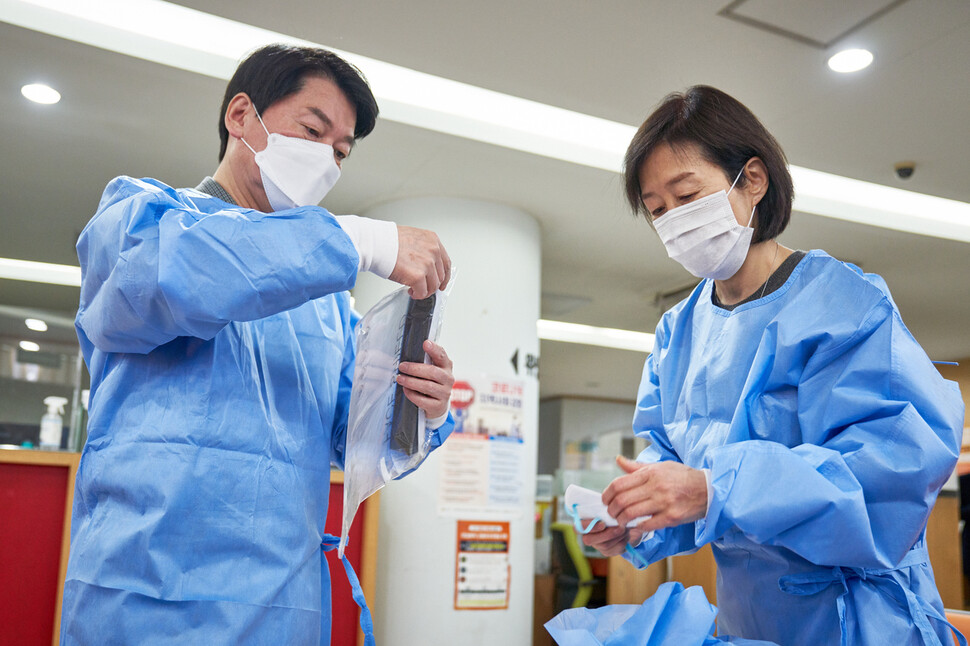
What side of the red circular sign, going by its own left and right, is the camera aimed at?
front

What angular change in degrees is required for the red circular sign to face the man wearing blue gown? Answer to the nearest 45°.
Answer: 0° — it already faces them

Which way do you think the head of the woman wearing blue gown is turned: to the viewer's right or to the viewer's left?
to the viewer's left

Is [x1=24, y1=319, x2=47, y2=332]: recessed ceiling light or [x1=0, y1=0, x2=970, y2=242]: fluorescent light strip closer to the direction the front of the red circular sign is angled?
the fluorescent light strip

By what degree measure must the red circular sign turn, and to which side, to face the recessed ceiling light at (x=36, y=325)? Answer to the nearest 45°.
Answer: approximately 135° to its right

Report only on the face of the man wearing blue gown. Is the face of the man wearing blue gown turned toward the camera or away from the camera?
toward the camera

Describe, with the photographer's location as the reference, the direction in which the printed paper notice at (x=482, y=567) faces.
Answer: facing the viewer

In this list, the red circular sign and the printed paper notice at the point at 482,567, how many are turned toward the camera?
2

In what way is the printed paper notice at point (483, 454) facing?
toward the camera

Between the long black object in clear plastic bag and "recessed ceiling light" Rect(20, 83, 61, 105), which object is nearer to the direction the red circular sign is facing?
the long black object in clear plastic bag

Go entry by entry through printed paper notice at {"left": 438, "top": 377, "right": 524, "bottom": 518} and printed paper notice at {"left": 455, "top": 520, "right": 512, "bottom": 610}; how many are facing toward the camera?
2

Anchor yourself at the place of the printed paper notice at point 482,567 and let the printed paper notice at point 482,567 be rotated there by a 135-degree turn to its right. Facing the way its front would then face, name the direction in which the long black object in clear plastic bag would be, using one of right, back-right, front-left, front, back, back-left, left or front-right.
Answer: back-left
